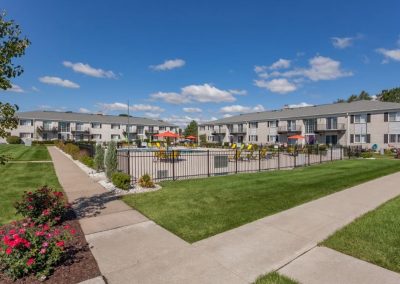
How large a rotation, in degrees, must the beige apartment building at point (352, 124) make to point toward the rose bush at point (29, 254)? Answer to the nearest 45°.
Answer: approximately 45° to its left

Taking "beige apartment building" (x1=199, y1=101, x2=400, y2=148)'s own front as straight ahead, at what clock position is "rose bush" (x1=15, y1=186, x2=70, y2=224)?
The rose bush is roughly at 11 o'clock from the beige apartment building.

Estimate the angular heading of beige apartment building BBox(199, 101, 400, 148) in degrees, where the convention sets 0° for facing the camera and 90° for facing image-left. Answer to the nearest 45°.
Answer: approximately 45°

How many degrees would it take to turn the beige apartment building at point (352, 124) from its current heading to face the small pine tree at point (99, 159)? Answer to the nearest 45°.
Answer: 0° — it already faces it

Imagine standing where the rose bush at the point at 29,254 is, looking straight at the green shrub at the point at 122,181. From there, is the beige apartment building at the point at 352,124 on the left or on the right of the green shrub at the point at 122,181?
right

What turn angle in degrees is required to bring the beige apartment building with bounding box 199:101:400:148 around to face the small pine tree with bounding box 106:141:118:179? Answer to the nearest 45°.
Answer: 0° — it already faces it
